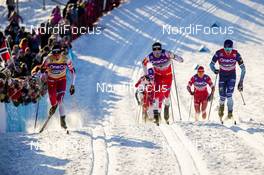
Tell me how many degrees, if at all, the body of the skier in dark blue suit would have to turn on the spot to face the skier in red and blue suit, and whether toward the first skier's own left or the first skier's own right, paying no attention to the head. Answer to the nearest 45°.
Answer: approximately 90° to the first skier's own right

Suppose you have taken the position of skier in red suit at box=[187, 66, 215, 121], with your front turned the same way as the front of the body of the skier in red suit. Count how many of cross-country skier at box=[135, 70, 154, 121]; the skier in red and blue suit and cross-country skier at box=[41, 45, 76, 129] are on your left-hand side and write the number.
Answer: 0

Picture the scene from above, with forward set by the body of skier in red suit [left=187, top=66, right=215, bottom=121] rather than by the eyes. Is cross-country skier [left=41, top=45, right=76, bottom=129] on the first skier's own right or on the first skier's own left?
on the first skier's own right

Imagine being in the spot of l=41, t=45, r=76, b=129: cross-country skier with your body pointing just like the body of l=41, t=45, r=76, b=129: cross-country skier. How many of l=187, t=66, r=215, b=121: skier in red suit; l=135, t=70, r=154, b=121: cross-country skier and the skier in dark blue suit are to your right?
0

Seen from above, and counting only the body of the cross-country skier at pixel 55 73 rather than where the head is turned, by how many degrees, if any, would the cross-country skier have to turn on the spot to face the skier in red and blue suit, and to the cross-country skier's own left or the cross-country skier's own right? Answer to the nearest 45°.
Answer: approximately 90° to the cross-country skier's own left

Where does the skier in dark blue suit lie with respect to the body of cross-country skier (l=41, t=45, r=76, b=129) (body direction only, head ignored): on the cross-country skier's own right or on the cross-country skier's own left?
on the cross-country skier's own left

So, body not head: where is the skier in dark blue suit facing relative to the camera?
toward the camera

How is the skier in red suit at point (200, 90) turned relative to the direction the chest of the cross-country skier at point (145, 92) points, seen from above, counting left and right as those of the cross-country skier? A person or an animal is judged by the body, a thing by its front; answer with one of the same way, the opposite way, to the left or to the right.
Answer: the same way

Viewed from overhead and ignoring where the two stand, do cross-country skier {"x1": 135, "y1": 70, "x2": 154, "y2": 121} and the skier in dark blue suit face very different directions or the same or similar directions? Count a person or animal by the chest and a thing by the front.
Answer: same or similar directions

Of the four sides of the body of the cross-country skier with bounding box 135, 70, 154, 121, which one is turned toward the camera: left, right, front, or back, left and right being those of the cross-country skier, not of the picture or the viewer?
front

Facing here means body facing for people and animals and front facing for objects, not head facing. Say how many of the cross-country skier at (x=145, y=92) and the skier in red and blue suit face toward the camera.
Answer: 2

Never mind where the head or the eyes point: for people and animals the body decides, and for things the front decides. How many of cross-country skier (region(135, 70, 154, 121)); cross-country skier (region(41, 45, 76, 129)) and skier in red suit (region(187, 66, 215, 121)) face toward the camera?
3

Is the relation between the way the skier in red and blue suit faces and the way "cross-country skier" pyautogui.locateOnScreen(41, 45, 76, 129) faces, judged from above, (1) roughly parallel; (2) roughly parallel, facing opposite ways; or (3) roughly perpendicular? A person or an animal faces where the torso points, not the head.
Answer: roughly parallel

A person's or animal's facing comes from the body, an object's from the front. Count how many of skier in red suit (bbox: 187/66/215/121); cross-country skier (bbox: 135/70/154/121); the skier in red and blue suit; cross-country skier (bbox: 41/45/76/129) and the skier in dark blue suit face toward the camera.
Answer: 5

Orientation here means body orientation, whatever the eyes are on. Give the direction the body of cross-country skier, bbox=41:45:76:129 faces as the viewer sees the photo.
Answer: toward the camera

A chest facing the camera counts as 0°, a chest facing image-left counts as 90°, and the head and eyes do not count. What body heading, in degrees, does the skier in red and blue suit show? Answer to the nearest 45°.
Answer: approximately 0°
